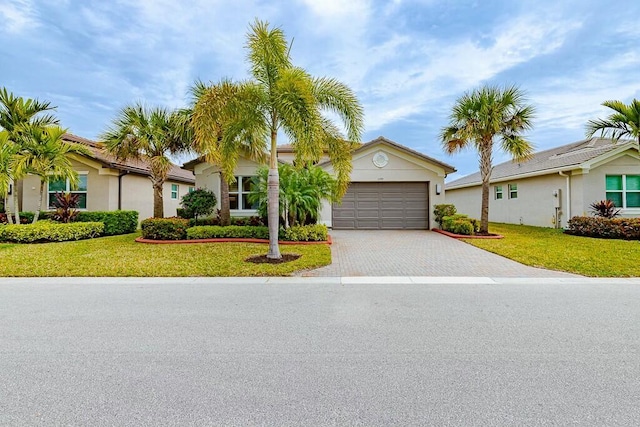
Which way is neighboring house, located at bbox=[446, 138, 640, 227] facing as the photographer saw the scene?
facing the viewer and to the right of the viewer

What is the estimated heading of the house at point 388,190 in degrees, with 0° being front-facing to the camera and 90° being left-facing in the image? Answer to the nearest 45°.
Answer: approximately 0°

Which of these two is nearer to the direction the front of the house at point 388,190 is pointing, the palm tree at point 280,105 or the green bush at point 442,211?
the palm tree

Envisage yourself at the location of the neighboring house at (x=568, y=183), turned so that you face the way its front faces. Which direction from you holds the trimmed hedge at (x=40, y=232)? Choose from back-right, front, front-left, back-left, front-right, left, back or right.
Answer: right

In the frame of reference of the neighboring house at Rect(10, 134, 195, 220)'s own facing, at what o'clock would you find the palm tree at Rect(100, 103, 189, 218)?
The palm tree is roughly at 10 o'clock from the neighboring house.

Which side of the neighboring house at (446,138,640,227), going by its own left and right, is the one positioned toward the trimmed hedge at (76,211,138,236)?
right

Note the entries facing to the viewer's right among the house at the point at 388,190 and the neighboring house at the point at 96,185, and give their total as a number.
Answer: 0

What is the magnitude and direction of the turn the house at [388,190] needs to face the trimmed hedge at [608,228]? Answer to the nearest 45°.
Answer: approximately 45° to its left

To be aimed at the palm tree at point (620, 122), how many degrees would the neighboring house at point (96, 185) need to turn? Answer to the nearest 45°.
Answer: approximately 90° to its left

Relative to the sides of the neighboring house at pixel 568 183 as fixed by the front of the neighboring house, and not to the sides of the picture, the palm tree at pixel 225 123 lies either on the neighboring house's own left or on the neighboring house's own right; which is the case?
on the neighboring house's own right

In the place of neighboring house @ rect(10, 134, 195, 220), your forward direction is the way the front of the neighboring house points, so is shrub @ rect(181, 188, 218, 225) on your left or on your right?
on your left

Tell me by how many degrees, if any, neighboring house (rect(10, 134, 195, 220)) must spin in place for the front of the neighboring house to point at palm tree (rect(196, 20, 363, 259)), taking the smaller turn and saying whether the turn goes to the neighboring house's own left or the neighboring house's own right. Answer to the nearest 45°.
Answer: approximately 45° to the neighboring house's own left

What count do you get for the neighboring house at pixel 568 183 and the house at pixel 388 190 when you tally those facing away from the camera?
0

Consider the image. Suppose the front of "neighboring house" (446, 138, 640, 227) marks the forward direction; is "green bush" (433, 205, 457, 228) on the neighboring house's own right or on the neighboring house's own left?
on the neighboring house's own right
